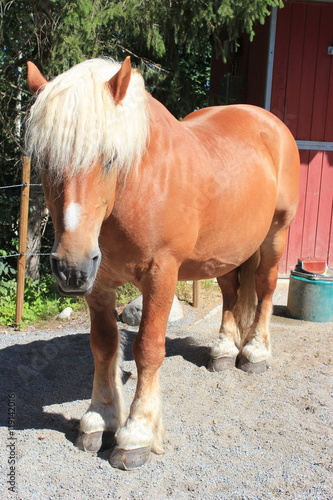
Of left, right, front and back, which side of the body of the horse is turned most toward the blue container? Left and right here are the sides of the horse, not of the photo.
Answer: back

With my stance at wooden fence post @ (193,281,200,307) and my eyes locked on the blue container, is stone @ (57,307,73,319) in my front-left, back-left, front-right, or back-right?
back-right

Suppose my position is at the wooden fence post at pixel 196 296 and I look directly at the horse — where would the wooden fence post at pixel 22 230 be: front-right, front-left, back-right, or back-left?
front-right

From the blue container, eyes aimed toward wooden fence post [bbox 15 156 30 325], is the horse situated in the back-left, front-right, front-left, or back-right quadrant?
front-left

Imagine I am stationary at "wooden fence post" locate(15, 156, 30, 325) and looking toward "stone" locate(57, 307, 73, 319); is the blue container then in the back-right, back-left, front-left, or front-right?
front-right

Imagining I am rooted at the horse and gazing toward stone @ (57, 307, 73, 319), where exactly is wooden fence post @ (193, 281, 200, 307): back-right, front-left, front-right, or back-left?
front-right

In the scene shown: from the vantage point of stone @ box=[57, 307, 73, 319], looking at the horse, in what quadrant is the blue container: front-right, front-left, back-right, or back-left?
front-left

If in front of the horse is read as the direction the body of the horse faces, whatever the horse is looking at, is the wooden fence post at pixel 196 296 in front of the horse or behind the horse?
behind

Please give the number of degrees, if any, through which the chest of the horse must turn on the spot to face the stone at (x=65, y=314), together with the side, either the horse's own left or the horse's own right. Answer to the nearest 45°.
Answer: approximately 135° to the horse's own right

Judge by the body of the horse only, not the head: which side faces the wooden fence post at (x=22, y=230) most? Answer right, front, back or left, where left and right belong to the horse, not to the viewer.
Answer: right

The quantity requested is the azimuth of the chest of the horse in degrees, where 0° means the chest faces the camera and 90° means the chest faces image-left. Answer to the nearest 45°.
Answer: approximately 45°
